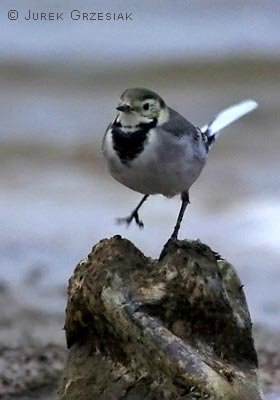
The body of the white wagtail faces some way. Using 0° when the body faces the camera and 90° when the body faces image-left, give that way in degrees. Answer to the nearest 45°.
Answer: approximately 45°
